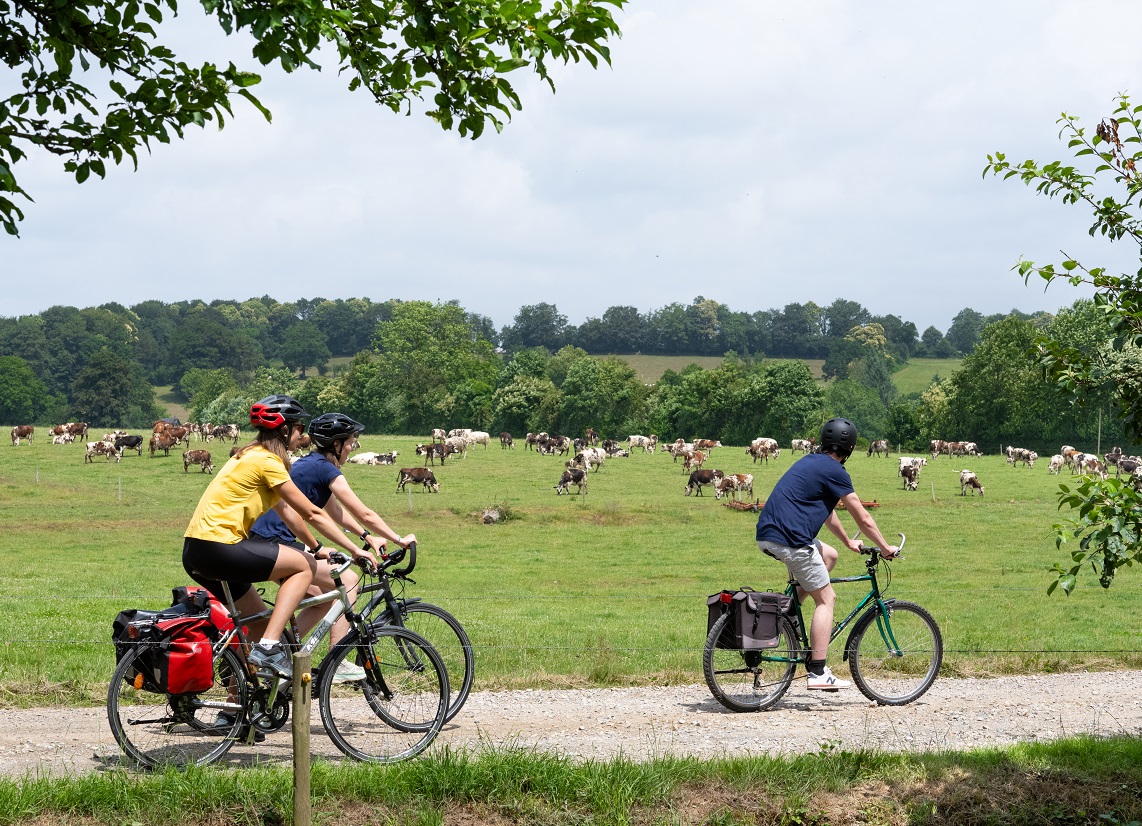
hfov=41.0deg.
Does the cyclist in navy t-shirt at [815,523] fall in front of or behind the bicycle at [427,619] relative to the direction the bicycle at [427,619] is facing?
in front

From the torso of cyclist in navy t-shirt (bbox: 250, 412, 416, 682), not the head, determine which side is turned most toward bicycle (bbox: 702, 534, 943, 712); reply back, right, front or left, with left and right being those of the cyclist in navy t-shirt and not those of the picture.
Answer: front

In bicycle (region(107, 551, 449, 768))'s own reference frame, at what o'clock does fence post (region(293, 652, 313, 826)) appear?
The fence post is roughly at 3 o'clock from the bicycle.

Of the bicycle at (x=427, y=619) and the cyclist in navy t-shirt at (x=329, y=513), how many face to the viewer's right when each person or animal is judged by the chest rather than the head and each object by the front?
2

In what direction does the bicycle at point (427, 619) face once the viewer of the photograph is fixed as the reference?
facing to the right of the viewer

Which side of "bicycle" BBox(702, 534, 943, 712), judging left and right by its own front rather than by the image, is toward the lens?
right

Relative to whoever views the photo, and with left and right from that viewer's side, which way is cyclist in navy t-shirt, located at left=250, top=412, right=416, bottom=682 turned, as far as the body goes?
facing to the right of the viewer

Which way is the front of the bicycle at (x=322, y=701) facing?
to the viewer's right
